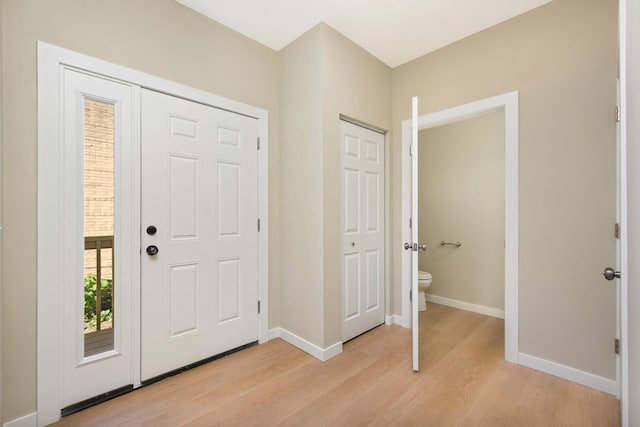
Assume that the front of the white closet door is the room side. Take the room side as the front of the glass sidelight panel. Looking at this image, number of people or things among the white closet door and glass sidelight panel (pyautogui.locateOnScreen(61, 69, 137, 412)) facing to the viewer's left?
0

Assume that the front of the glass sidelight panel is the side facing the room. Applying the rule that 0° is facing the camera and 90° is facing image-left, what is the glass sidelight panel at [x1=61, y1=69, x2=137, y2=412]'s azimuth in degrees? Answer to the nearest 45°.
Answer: approximately 315°

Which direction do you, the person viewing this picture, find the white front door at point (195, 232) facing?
facing the viewer and to the right of the viewer

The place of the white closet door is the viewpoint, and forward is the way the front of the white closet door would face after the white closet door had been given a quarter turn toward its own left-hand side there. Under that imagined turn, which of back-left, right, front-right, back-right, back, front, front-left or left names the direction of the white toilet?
front

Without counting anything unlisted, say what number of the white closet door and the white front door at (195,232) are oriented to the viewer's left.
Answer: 0

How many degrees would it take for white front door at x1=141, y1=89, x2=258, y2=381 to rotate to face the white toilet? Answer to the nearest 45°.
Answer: approximately 45° to its left
